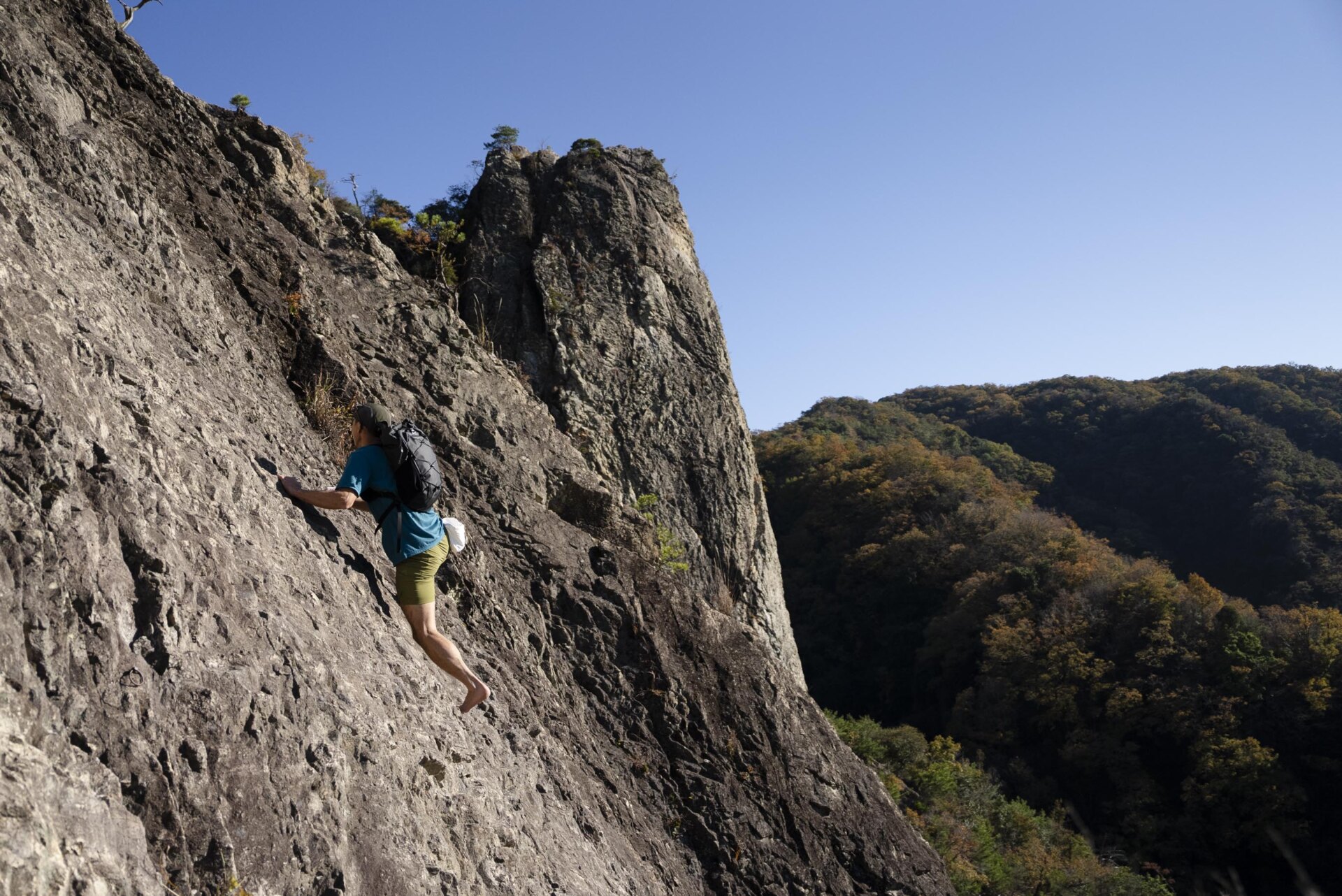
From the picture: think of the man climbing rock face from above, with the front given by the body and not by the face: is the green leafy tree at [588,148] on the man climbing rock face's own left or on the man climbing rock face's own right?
on the man climbing rock face's own right

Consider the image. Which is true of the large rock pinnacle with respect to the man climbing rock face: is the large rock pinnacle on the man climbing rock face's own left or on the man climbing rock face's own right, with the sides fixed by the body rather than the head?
on the man climbing rock face's own right

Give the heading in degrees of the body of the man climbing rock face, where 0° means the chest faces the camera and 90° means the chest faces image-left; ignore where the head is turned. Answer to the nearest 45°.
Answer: approximately 90°
